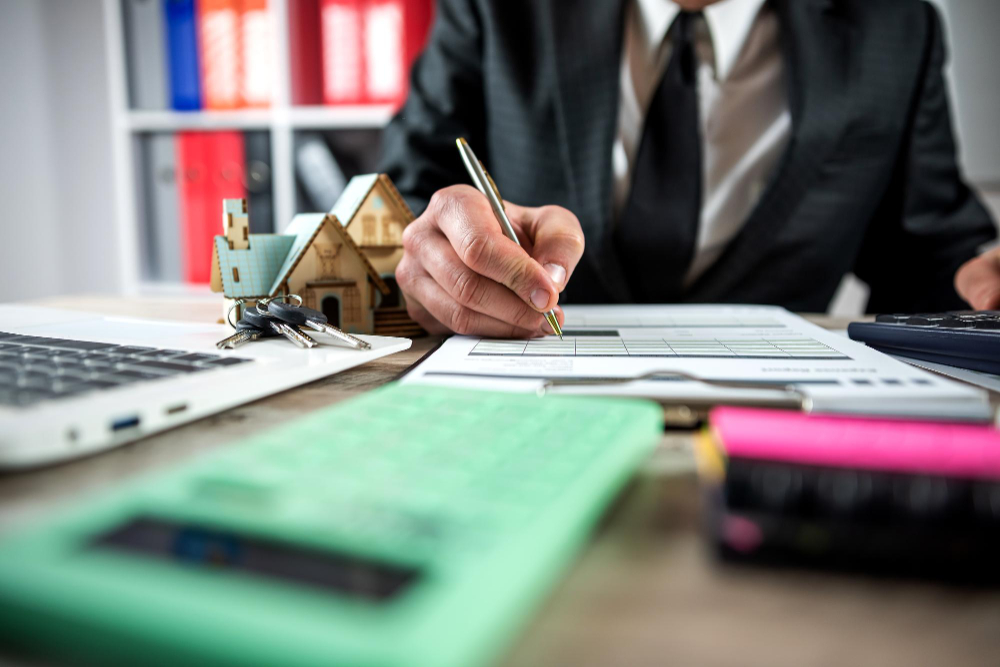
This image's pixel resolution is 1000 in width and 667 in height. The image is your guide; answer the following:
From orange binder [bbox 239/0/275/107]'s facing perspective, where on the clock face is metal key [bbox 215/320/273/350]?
The metal key is roughly at 12 o'clock from the orange binder.

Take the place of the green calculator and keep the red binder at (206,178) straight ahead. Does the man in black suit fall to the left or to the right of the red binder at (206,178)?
right

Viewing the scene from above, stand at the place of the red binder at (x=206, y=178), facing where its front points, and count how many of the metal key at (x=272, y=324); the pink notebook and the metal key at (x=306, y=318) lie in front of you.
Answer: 3

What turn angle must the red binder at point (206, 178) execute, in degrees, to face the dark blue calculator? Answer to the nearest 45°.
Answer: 0° — it already faces it

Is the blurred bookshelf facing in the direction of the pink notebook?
yes

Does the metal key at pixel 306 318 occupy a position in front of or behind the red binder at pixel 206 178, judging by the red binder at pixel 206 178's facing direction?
in front

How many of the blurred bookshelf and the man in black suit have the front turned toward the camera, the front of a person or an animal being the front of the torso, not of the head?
2

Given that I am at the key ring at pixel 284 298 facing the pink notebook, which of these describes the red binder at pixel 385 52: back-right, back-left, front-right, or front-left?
back-left
